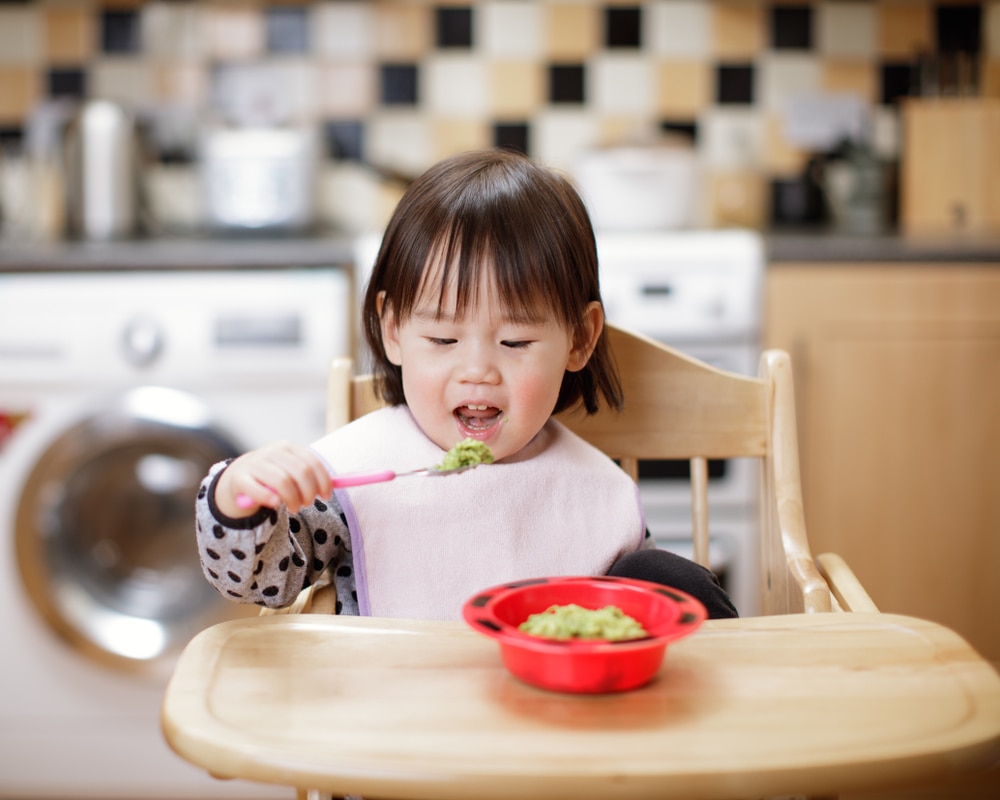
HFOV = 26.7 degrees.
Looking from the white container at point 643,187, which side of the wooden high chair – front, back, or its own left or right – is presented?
back

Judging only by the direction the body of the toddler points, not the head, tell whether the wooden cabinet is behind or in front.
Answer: behind

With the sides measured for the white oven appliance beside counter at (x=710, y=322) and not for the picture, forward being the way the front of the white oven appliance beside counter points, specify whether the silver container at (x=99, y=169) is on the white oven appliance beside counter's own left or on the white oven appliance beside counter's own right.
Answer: on the white oven appliance beside counter's own right

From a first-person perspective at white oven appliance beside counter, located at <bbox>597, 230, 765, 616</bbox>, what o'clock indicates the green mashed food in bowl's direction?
The green mashed food in bowl is roughly at 12 o'clock from the white oven appliance beside counter.

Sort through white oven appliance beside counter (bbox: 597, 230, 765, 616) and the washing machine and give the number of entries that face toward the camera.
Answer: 2

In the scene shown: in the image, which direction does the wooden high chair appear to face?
toward the camera

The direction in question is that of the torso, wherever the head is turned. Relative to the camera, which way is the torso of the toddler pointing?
toward the camera

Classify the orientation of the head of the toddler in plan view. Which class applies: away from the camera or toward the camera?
toward the camera

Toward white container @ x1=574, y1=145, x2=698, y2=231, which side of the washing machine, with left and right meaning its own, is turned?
left
